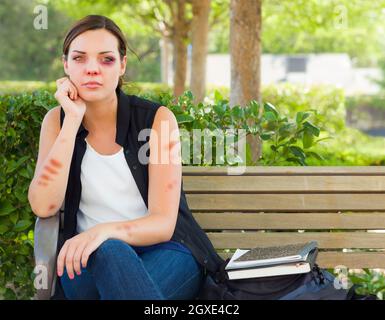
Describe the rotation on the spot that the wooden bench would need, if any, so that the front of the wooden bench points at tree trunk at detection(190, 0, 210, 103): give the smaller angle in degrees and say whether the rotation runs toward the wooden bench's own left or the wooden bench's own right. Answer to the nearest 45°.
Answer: approximately 180°

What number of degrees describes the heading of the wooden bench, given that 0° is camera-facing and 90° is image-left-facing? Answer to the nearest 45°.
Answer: approximately 0°

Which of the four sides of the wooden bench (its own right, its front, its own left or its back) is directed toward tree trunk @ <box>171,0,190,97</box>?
back

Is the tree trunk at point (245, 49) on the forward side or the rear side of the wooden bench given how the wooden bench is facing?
on the rear side
